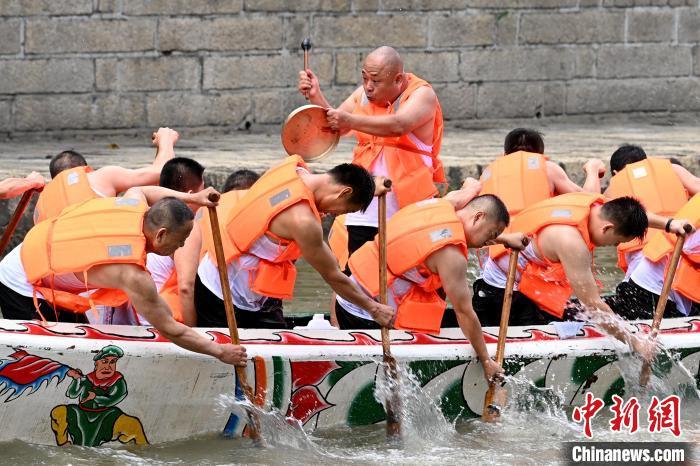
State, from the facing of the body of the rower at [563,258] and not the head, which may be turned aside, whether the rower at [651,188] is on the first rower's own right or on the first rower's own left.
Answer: on the first rower's own left

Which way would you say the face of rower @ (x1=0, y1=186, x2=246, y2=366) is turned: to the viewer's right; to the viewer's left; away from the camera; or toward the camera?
to the viewer's right

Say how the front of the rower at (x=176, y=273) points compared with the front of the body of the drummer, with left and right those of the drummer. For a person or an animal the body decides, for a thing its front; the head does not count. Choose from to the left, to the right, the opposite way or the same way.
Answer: the opposite way

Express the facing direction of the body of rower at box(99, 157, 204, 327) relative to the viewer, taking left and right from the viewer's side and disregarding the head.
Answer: facing away from the viewer and to the right of the viewer

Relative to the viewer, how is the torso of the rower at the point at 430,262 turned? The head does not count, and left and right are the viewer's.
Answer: facing to the right of the viewer

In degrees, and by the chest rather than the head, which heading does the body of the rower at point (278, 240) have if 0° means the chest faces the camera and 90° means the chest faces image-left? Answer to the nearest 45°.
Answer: approximately 270°

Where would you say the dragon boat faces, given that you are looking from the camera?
facing to the right of the viewer
